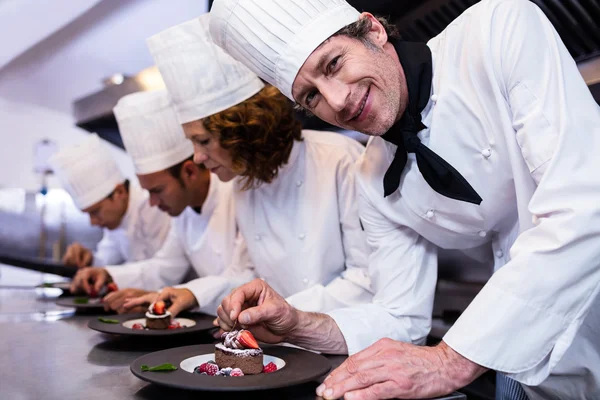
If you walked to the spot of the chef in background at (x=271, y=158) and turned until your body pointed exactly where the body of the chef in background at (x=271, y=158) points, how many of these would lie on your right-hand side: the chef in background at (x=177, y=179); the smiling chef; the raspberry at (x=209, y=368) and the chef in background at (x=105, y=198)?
2

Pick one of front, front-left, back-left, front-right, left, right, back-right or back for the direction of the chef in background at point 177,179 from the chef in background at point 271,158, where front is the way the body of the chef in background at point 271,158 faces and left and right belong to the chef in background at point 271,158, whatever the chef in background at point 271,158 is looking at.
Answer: right

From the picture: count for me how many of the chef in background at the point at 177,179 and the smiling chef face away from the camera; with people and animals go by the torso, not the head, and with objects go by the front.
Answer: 0

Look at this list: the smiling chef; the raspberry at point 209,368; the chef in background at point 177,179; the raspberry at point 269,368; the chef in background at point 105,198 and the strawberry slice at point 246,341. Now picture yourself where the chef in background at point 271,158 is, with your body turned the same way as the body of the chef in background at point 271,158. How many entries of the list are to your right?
2

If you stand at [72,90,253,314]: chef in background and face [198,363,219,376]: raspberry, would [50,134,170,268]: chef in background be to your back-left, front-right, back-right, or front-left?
back-right

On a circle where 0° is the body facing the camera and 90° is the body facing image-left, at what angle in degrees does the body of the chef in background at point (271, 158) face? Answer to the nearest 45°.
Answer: approximately 45°

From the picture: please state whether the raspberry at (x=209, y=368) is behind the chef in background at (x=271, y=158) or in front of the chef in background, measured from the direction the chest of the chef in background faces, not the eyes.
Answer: in front

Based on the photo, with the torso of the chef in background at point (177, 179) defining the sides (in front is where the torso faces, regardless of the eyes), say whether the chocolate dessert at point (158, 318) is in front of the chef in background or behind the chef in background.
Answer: in front

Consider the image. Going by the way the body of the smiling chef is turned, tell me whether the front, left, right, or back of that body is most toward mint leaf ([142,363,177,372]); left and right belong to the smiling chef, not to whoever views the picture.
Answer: front

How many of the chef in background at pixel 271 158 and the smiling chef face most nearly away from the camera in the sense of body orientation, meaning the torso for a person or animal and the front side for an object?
0

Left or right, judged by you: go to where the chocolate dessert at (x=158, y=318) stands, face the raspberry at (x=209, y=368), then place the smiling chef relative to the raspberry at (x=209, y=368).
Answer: left

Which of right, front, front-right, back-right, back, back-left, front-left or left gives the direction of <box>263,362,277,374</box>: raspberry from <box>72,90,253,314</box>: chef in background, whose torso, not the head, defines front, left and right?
front-left
